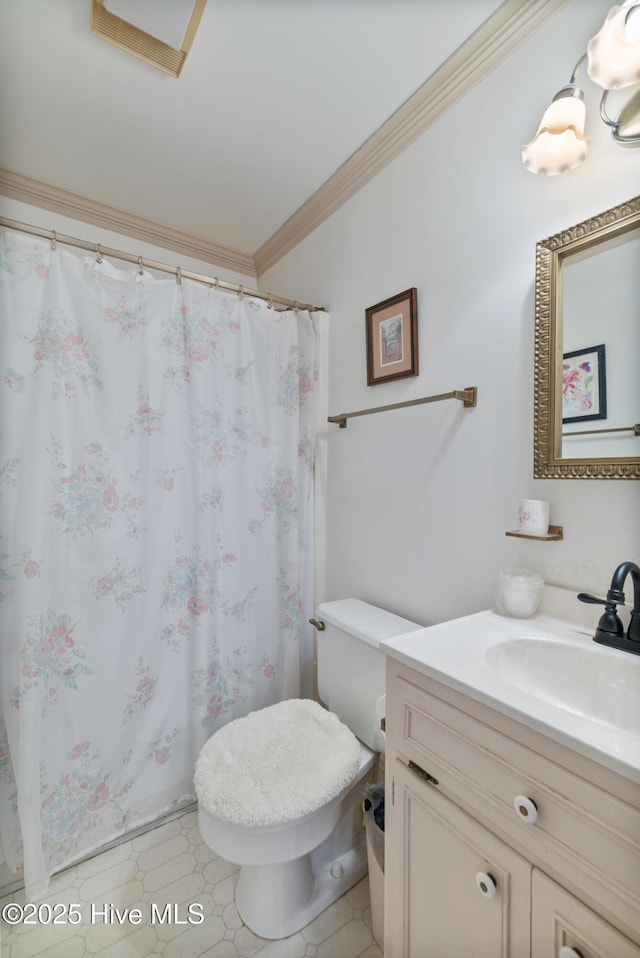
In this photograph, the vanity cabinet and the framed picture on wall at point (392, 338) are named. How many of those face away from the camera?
0

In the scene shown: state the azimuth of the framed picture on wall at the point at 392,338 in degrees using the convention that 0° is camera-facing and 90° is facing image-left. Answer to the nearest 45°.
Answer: approximately 45°

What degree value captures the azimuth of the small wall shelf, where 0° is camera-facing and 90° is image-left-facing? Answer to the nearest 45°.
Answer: approximately 45°

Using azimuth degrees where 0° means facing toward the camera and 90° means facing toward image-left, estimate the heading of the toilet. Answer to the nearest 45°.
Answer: approximately 45°
